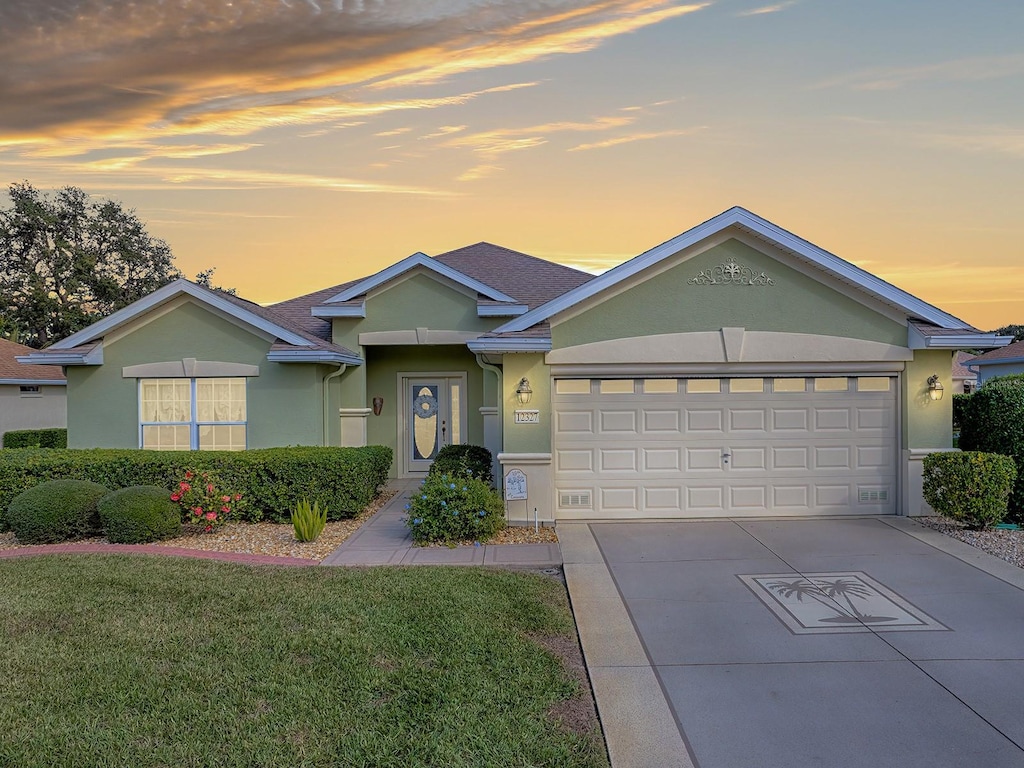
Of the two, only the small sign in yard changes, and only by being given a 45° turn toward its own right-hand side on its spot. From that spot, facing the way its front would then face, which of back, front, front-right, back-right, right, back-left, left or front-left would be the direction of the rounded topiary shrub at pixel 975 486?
back-left

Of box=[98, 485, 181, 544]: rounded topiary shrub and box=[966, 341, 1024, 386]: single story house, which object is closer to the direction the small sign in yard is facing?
the rounded topiary shrub

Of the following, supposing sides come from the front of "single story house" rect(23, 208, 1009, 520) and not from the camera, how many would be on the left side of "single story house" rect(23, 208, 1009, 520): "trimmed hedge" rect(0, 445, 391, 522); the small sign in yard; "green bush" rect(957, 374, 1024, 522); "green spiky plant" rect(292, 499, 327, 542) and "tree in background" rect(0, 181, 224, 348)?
1

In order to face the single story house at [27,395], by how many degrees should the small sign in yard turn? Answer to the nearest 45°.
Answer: approximately 135° to its right

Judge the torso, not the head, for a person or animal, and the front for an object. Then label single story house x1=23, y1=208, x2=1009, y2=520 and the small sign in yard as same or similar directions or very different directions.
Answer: same or similar directions

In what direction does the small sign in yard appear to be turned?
toward the camera

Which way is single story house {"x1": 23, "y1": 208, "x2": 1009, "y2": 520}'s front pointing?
toward the camera

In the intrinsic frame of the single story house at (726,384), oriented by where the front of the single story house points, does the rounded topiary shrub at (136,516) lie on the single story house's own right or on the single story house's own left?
on the single story house's own right

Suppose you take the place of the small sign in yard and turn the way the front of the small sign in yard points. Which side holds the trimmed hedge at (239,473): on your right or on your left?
on your right

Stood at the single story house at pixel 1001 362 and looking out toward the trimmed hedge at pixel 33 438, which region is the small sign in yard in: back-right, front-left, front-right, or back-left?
front-left

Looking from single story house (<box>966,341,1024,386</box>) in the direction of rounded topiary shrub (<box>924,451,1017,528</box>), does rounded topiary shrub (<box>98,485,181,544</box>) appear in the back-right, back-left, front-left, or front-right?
front-right

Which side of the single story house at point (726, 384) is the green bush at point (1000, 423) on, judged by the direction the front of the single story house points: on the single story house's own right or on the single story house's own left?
on the single story house's own left

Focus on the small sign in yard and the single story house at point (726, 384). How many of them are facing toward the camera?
2
